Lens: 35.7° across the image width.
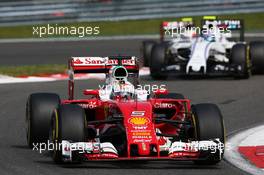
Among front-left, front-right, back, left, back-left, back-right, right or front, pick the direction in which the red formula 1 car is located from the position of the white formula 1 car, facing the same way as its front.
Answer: front

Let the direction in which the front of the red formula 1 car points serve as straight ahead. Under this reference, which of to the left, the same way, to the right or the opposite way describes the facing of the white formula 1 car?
the same way

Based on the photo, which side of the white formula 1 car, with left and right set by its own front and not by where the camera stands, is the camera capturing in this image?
front

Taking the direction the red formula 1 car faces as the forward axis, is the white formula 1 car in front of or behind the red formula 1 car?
behind

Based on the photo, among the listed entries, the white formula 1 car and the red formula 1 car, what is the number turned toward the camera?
2

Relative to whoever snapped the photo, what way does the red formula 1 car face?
facing the viewer
